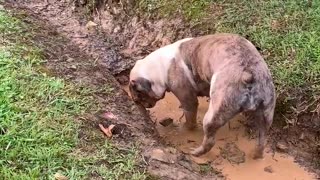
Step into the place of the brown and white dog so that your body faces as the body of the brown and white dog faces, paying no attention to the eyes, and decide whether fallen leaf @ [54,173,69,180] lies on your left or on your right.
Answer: on your left

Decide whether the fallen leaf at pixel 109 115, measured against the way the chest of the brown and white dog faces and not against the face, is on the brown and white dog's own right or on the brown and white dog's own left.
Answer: on the brown and white dog's own left

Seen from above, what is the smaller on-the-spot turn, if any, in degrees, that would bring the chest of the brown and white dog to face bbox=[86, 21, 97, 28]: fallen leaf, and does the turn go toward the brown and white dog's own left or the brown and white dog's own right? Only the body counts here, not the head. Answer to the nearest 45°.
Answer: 0° — it already faces it

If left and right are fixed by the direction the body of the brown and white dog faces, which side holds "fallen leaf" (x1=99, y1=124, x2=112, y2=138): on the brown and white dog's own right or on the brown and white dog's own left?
on the brown and white dog's own left

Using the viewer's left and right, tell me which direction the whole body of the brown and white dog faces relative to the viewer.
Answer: facing away from the viewer and to the left of the viewer
